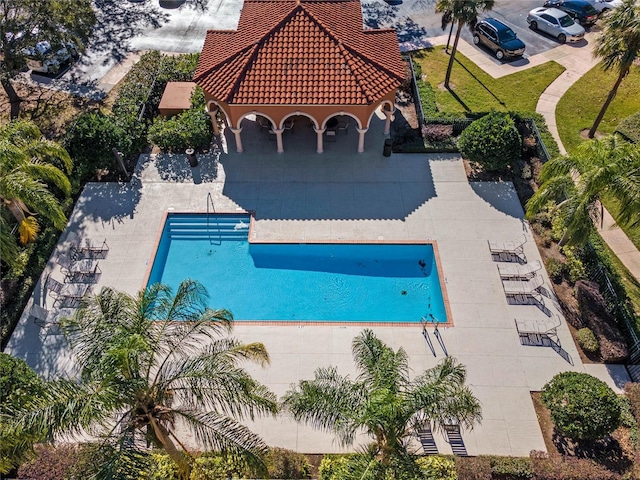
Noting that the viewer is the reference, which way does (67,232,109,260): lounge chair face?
facing to the right of the viewer

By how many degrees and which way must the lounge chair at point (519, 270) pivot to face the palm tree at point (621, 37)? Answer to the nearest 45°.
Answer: approximately 90° to its right

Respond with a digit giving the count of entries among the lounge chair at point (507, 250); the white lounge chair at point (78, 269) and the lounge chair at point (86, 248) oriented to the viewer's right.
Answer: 2

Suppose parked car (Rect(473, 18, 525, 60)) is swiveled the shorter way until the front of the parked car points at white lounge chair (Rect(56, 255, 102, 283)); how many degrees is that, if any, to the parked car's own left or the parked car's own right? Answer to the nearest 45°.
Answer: approximately 90° to the parked car's own right

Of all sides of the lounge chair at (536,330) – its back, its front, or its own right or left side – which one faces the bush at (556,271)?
right

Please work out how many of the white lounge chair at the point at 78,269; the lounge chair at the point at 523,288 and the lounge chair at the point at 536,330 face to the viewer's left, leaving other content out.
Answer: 2

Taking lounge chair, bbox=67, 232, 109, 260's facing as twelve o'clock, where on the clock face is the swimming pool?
The swimming pool is roughly at 1 o'clock from the lounge chair.

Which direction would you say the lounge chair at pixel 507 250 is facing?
to the viewer's left

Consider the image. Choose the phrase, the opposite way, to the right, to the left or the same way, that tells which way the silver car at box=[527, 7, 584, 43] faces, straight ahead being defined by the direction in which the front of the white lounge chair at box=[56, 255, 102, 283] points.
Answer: to the right

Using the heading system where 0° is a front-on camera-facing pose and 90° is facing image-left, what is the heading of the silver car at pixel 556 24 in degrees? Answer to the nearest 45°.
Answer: approximately 315°

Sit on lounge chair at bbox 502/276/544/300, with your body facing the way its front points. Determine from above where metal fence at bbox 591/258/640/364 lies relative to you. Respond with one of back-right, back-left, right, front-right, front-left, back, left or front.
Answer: back

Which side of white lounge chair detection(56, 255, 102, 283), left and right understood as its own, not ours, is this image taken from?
right

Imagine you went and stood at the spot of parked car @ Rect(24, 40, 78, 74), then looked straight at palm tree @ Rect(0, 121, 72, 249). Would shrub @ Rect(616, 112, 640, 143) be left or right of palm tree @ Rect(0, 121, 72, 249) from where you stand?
left

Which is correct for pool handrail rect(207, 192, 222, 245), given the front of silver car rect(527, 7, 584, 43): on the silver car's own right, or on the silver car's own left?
on the silver car's own right

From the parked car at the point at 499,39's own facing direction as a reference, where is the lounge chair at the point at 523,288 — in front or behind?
in front
